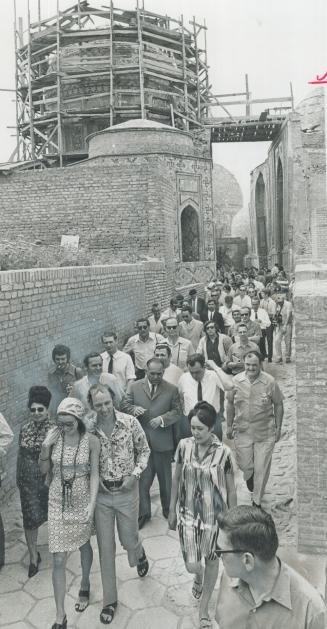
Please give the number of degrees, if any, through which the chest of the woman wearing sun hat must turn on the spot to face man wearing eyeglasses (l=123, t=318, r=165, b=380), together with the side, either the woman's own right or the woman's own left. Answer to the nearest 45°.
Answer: approximately 180°

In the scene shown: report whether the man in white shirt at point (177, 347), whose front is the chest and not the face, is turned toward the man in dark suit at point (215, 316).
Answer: no

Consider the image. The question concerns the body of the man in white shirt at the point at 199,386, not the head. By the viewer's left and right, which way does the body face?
facing the viewer

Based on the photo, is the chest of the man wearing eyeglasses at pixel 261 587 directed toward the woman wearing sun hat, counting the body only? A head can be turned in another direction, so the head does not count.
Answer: no

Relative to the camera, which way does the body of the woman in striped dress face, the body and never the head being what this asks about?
toward the camera

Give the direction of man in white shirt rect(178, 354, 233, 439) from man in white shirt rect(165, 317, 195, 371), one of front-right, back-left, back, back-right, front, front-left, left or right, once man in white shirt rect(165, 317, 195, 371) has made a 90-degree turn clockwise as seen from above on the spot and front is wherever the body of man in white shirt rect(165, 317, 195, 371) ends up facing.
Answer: left

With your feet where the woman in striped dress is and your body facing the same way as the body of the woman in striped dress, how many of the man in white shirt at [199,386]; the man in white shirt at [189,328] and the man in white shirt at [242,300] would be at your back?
3

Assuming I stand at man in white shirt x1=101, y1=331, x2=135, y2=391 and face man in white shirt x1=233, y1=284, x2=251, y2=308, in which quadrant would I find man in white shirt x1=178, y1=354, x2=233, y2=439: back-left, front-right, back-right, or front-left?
back-right

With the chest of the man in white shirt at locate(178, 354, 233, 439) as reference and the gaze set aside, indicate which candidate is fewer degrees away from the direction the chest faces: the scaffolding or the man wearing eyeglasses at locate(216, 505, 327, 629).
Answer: the man wearing eyeglasses

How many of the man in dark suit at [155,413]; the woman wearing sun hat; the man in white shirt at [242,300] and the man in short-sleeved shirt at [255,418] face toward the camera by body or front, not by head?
4

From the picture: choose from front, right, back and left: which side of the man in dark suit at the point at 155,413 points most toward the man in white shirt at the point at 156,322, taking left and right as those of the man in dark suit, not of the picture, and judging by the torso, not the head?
back

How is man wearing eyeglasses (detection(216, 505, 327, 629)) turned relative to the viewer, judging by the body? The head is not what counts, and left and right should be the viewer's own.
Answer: facing the viewer and to the left of the viewer

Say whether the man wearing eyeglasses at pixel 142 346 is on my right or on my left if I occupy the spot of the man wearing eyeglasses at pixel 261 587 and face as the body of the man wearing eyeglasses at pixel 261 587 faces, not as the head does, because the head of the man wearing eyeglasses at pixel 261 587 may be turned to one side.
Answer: on my right

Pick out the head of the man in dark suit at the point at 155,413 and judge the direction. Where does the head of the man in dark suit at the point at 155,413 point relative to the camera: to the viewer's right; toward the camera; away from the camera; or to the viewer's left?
toward the camera

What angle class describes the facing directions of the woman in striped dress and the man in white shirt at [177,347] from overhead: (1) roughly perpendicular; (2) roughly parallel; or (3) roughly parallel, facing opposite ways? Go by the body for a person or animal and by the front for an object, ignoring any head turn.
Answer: roughly parallel

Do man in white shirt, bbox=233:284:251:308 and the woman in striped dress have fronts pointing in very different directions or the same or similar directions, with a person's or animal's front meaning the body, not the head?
same or similar directions

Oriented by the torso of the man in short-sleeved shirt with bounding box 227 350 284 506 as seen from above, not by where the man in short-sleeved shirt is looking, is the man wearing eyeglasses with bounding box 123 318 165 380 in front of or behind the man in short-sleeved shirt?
behind

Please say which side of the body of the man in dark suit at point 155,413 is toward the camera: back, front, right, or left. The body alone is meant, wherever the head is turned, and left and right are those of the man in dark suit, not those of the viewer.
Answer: front
